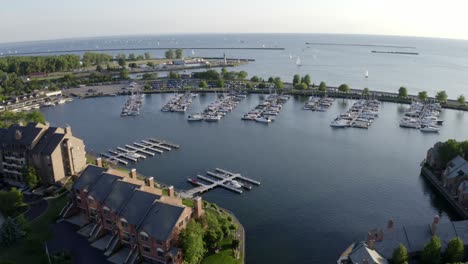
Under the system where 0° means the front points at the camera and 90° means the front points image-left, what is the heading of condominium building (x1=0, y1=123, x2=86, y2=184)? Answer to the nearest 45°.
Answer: approximately 45°

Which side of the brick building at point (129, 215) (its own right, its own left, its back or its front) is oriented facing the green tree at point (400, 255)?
left

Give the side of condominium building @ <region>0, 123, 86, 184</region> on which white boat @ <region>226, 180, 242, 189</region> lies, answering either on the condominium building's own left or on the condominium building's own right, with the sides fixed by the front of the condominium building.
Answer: on the condominium building's own left

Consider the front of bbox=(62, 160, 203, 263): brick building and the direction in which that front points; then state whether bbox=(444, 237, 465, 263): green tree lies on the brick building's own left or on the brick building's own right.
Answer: on the brick building's own left

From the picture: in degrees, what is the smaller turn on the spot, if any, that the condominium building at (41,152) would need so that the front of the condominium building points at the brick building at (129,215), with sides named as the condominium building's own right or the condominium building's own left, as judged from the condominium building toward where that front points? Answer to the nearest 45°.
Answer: approximately 45° to the condominium building's own left

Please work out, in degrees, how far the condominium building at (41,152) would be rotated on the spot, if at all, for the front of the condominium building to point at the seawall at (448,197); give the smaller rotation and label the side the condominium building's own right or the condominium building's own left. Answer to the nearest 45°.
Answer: approximately 90° to the condominium building's own left

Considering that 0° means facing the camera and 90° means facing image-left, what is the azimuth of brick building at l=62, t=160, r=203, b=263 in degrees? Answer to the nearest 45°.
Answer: approximately 45°

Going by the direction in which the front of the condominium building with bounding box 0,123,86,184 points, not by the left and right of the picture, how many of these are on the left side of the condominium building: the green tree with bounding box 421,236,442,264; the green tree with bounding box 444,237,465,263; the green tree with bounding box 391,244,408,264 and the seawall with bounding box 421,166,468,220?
4

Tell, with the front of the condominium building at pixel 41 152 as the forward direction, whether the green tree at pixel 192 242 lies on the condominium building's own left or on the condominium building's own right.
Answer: on the condominium building's own left
